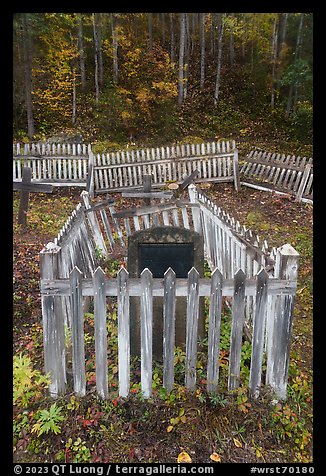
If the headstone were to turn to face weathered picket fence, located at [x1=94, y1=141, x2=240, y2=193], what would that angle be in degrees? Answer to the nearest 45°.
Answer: approximately 180°

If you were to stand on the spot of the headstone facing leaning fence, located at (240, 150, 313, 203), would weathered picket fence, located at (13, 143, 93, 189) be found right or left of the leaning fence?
left

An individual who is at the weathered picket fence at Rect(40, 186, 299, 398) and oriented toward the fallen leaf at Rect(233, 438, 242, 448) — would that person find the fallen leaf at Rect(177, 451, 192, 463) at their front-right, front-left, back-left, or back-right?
front-right

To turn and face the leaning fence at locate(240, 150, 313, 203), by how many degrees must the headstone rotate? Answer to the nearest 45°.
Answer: approximately 135° to its left

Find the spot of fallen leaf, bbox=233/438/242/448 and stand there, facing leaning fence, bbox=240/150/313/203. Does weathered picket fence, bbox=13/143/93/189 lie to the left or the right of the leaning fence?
left

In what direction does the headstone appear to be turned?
toward the camera

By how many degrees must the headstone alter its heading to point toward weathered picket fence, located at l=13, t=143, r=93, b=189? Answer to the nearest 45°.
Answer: approximately 135° to its right
